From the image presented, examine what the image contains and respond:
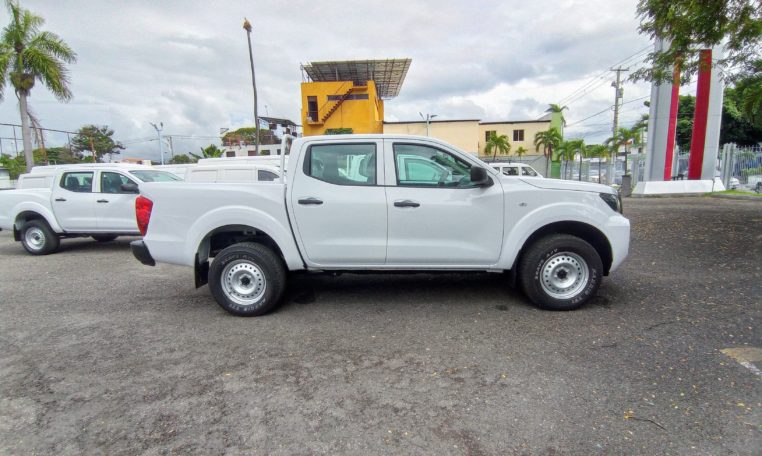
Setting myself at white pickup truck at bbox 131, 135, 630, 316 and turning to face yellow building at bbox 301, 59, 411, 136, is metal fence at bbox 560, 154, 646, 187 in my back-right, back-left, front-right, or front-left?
front-right

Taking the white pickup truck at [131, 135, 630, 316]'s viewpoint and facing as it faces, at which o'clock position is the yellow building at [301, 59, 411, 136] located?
The yellow building is roughly at 9 o'clock from the white pickup truck.

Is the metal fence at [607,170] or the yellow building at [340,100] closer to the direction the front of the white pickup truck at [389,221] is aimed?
the metal fence

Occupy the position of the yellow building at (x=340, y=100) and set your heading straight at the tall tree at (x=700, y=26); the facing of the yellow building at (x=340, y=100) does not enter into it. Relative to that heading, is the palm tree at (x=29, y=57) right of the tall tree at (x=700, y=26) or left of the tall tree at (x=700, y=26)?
right

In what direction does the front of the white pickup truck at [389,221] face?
to the viewer's right

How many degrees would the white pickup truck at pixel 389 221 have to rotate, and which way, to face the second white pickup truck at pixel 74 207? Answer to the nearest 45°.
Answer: approximately 135° to its left

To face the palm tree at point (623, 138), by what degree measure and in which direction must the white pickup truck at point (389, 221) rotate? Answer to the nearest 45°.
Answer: approximately 45° to its left

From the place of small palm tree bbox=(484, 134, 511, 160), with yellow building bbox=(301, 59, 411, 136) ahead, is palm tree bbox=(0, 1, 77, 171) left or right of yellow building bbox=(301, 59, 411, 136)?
left

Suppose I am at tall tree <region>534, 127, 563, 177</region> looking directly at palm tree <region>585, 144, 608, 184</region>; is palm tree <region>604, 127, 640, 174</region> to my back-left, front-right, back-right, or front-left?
front-right
